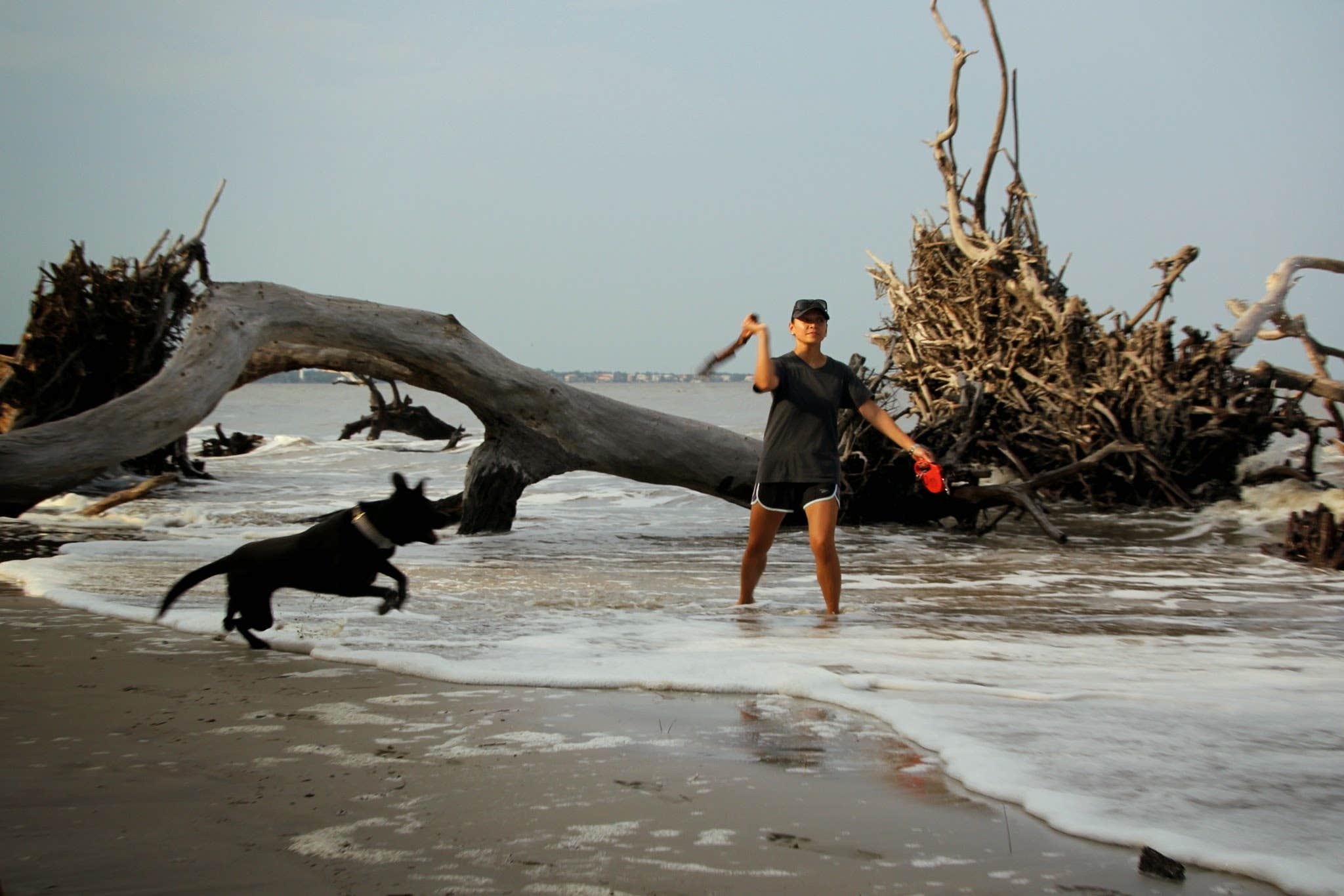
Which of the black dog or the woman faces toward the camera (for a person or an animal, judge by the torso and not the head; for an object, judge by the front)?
the woman

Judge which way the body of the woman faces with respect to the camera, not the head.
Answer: toward the camera

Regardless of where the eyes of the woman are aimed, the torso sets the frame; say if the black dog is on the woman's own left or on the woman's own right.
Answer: on the woman's own right

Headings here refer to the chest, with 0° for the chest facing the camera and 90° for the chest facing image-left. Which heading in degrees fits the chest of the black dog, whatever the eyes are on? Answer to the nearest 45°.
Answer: approximately 270°

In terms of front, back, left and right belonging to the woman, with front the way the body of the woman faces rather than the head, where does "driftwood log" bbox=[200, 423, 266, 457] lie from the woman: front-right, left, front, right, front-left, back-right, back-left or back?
back-right

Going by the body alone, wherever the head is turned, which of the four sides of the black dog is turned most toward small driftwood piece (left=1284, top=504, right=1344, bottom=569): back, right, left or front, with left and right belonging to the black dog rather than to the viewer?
front

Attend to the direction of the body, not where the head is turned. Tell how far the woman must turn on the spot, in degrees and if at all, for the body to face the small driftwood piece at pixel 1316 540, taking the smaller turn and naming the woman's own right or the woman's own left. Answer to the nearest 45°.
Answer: approximately 135° to the woman's own left

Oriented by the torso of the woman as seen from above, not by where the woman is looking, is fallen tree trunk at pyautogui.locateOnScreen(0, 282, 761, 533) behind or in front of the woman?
behind

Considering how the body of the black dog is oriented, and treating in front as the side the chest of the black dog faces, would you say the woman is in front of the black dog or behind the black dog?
in front

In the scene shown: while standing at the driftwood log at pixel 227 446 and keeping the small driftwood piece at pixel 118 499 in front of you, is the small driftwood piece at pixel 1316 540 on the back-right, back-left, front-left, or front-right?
front-left

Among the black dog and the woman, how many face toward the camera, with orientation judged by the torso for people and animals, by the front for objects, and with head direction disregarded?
1

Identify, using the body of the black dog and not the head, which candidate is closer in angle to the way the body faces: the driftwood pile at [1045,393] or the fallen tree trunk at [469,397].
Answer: the driftwood pile
